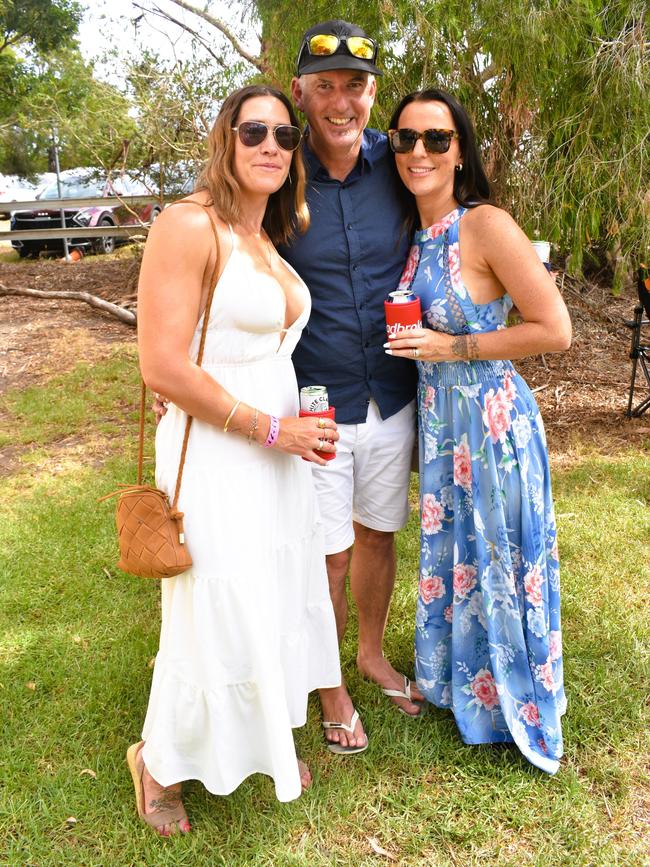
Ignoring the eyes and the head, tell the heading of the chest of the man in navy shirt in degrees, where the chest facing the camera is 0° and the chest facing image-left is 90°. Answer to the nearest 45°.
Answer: approximately 0°

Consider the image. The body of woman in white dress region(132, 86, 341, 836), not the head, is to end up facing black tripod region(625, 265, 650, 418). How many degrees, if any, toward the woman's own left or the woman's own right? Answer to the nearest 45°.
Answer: approximately 90° to the woman's own left

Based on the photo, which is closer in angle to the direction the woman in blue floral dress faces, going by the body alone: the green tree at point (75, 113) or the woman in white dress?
the woman in white dress

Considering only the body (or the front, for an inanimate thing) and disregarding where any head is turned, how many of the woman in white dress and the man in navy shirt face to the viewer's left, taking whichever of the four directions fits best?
0

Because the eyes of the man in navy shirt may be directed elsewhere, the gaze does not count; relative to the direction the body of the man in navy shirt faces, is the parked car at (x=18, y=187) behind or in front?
behind

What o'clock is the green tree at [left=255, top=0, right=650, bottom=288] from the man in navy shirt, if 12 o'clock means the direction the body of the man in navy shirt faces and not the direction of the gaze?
The green tree is roughly at 7 o'clock from the man in navy shirt.

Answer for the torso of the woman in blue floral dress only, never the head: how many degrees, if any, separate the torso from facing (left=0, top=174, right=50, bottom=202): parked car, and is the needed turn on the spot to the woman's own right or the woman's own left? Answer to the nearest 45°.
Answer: approximately 90° to the woman's own right

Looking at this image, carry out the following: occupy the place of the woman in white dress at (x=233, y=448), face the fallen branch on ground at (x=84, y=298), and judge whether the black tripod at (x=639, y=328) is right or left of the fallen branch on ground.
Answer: right
